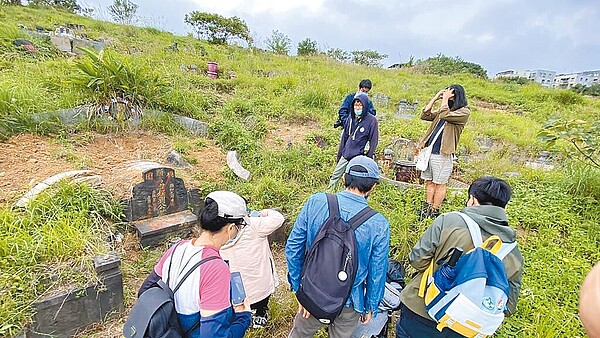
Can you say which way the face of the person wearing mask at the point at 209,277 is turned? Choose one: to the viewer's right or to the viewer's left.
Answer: to the viewer's right

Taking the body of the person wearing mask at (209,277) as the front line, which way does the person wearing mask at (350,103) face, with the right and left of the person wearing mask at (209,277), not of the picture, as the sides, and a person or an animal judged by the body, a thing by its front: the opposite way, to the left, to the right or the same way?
the opposite way

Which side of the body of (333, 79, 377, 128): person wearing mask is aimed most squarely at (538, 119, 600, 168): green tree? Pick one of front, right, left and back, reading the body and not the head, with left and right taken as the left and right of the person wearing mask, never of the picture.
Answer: left

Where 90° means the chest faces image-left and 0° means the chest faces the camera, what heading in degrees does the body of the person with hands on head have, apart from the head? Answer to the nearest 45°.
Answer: approximately 45°

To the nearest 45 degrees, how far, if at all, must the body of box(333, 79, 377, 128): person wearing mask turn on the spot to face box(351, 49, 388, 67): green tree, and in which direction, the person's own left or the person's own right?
approximately 180°

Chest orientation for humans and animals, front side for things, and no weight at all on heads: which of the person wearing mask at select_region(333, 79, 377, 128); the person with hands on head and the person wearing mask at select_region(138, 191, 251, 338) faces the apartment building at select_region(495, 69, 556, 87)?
the person wearing mask at select_region(138, 191, 251, 338)

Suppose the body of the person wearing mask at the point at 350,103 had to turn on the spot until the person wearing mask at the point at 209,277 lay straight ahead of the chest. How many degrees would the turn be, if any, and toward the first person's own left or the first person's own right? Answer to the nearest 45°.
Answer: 0° — they already face them

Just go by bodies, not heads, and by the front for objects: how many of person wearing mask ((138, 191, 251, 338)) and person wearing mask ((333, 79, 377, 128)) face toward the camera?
1

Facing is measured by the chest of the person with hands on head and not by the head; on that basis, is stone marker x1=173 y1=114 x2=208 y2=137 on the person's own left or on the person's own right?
on the person's own right

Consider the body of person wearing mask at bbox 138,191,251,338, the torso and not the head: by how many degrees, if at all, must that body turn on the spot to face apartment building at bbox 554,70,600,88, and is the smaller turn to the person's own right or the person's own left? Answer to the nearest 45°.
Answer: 0° — they already face it

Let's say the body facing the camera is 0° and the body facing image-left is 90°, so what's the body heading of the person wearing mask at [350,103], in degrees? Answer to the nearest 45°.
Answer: approximately 0°
